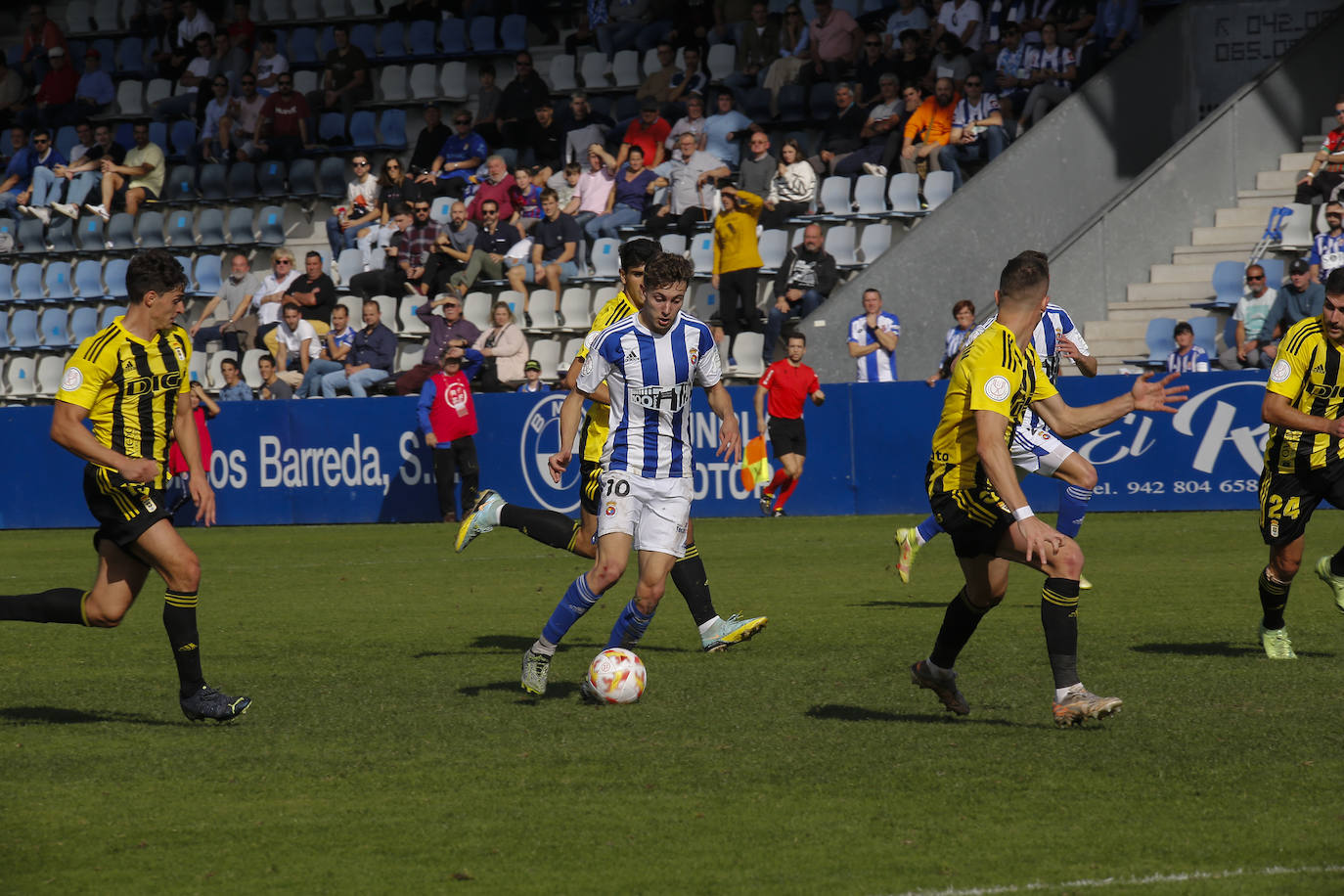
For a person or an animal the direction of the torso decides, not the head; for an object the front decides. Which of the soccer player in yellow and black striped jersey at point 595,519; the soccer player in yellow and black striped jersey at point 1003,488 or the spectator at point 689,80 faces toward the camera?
the spectator

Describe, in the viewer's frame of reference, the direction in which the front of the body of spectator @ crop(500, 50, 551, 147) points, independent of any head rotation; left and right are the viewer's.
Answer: facing the viewer

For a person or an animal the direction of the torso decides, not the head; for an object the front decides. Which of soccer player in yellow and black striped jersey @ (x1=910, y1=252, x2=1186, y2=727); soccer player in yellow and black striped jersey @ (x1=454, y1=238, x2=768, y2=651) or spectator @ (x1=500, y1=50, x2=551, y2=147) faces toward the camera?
the spectator

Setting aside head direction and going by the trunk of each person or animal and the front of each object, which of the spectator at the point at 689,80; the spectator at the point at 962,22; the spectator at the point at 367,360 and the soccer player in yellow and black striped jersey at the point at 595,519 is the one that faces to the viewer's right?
the soccer player in yellow and black striped jersey

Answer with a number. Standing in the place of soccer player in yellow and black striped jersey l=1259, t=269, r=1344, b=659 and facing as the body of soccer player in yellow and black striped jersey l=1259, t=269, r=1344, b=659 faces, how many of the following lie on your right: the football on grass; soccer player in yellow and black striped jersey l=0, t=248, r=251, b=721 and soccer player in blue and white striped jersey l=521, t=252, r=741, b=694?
3

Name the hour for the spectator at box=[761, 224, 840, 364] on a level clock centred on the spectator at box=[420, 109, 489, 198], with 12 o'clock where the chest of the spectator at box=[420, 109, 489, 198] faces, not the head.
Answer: the spectator at box=[761, 224, 840, 364] is roughly at 9 o'clock from the spectator at box=[420, 109, 489, 198].

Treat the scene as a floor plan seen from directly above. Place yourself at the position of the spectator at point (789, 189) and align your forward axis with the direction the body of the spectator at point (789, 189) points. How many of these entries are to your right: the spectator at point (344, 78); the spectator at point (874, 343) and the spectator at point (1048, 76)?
1

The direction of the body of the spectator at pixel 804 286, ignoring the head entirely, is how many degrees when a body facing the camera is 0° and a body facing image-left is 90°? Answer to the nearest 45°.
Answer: approximately 45°
